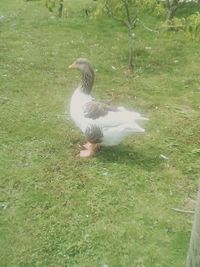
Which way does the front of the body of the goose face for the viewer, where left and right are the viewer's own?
facing to the left of the viewer
